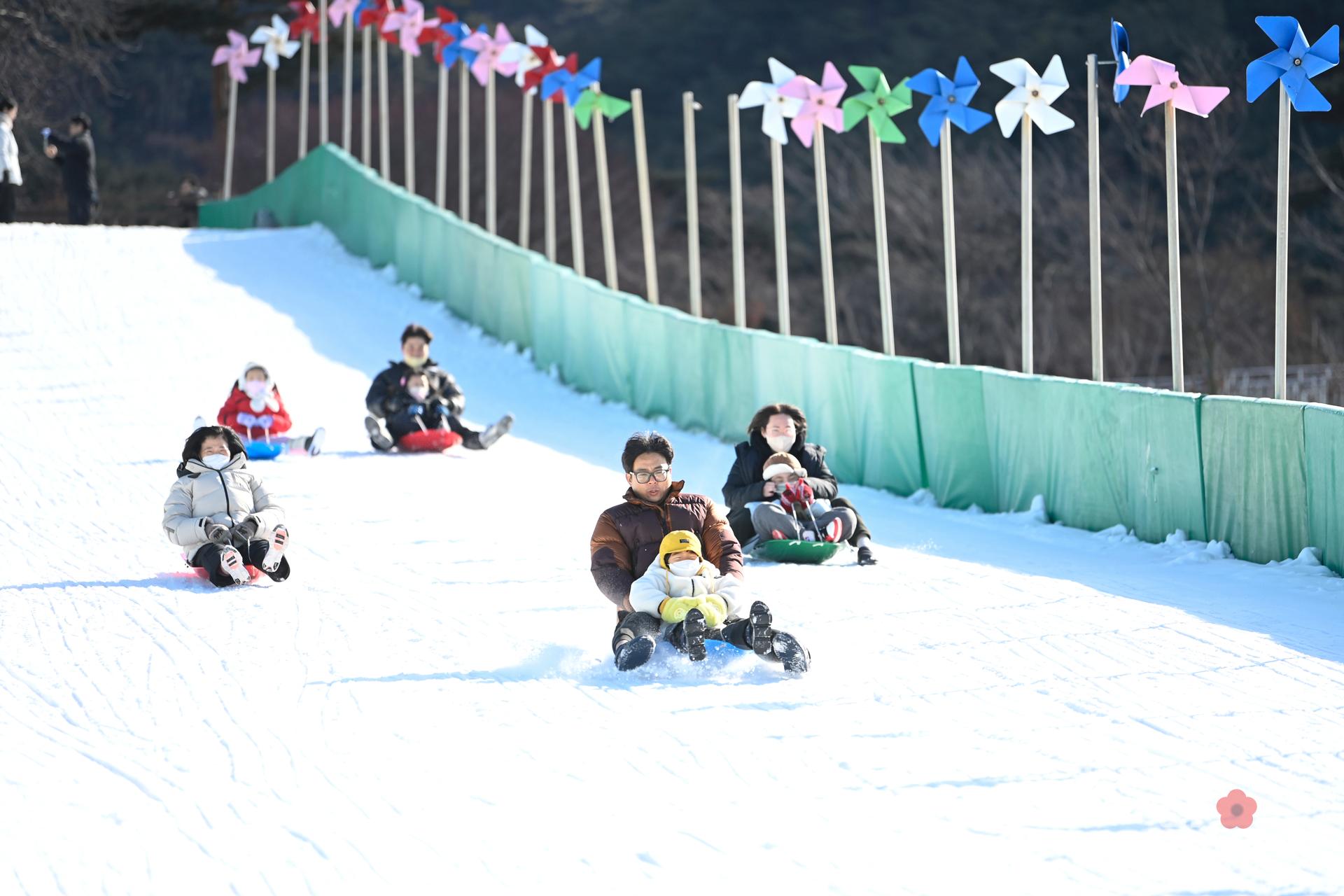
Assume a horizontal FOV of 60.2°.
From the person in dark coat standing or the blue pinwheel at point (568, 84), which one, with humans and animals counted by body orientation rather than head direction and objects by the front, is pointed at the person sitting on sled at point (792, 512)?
the blue pinwheel

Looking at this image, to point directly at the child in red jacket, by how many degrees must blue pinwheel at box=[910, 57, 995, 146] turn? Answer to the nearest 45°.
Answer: approximately 90° to its right

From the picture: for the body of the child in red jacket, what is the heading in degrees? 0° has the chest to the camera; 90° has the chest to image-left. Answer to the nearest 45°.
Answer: approximately 0°

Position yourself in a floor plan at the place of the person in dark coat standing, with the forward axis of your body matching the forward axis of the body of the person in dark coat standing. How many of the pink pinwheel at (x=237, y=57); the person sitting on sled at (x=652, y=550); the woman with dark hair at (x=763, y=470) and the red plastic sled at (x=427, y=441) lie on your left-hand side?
3

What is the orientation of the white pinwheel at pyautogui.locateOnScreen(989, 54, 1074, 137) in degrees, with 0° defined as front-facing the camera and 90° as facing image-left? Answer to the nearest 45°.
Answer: approximately 0°

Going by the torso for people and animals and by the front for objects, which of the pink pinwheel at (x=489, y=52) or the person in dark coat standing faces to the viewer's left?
the person in dark coat standing
